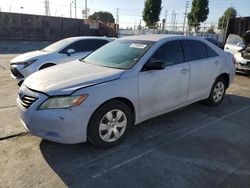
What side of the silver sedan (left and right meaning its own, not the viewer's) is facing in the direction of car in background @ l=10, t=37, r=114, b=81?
right

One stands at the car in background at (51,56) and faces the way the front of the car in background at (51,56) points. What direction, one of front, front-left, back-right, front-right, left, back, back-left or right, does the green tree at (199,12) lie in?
back

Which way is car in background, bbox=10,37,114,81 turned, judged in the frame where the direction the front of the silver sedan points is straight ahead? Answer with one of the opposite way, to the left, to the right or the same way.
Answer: the same way

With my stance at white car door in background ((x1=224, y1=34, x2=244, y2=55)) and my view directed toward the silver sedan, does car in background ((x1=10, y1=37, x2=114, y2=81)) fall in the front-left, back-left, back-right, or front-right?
front-right

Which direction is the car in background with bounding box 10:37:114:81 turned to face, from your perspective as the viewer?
facing the viewer and to the left of the viewer

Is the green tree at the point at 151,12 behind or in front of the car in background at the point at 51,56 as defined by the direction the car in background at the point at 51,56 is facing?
behind

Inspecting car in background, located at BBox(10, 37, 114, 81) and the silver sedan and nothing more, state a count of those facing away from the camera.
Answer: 0

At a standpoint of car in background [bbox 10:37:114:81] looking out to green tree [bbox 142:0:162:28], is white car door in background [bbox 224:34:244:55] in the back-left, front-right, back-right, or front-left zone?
front-right
